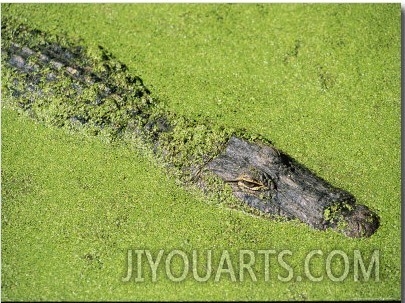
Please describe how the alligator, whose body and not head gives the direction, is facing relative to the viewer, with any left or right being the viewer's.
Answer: facing the viewer and to the right of the viewer
